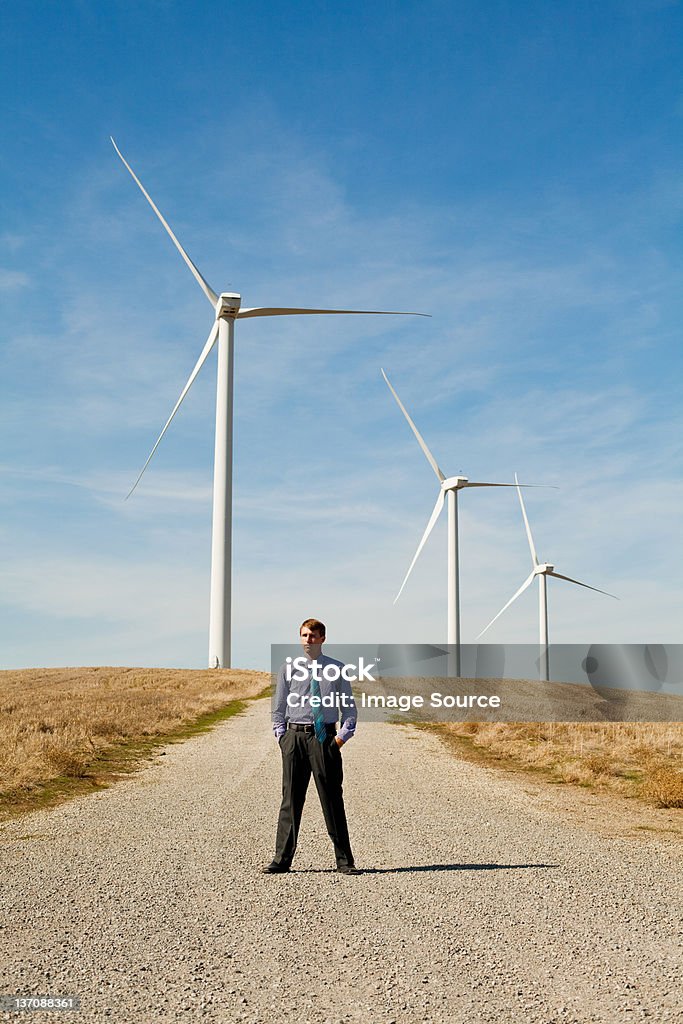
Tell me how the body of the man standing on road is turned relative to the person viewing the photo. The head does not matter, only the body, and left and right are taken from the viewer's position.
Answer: facing the viewer
